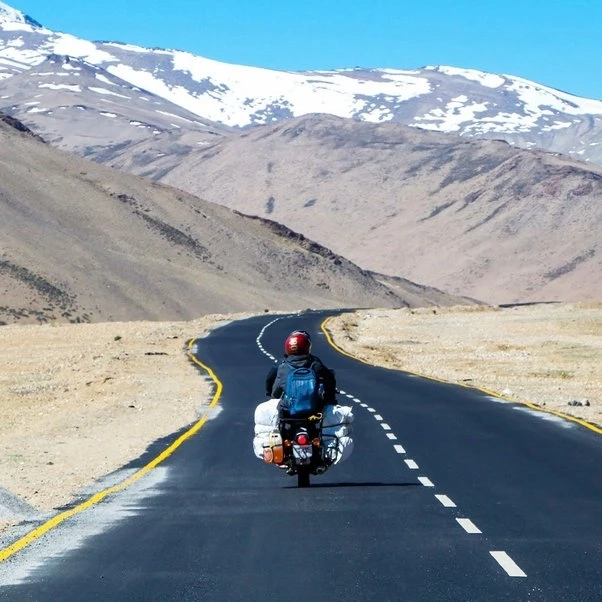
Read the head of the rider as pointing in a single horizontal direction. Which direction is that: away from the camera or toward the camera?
away from the camera

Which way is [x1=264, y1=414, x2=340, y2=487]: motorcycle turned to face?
away from the camera
